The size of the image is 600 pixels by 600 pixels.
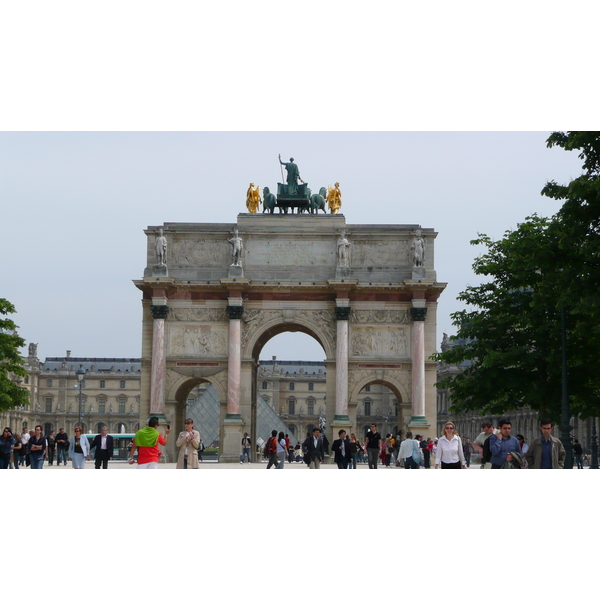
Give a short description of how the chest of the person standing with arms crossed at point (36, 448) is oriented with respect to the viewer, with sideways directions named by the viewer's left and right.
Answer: facing the viewer

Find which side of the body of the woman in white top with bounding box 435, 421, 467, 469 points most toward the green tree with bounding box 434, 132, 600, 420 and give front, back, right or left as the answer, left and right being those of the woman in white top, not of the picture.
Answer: back

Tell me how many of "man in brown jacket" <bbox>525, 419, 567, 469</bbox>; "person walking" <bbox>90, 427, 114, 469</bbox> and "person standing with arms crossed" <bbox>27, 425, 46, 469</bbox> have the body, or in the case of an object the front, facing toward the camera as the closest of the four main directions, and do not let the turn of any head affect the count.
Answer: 3

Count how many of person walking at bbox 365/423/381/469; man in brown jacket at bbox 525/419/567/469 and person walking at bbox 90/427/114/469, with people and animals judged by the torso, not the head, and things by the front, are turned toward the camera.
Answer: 3

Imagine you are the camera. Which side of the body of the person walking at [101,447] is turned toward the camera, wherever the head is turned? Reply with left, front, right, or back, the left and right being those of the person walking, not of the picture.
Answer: front

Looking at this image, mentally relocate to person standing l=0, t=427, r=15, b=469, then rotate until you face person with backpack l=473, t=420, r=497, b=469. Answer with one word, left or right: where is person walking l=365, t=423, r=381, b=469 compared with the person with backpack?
left

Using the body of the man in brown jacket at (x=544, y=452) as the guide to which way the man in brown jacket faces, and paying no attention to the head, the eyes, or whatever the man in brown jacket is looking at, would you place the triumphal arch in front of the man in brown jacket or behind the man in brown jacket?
behind

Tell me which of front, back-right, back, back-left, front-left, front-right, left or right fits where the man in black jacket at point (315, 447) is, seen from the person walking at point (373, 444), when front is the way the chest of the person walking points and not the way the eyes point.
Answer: front-right
